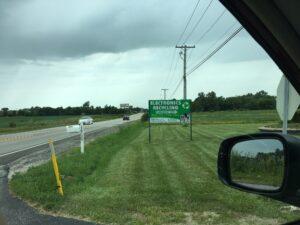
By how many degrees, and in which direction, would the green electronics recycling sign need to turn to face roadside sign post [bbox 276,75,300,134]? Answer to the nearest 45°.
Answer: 0° — it already faces it

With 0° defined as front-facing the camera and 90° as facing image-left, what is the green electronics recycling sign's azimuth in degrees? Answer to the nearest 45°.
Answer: approximately 0°
